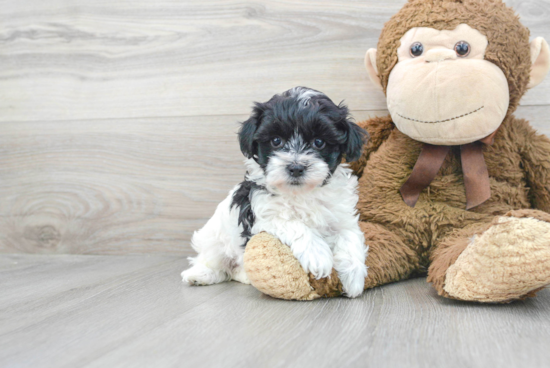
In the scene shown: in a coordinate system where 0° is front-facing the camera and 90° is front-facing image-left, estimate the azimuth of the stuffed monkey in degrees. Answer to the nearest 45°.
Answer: approximately 0°

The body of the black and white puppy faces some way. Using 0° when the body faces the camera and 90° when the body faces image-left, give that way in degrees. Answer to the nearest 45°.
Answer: approximately 315°
